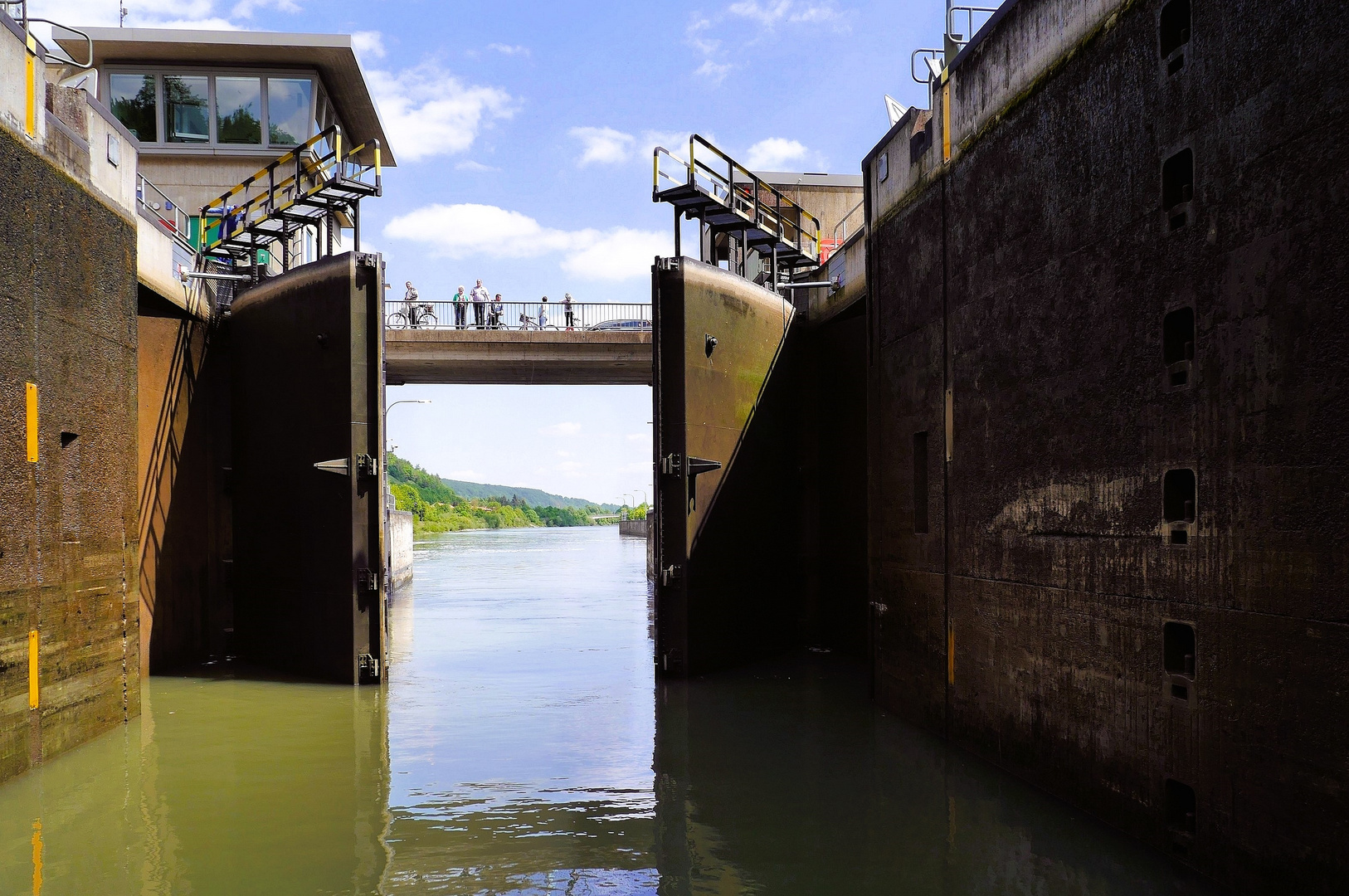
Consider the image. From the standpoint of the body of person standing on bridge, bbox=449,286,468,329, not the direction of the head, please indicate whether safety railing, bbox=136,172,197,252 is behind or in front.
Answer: in front

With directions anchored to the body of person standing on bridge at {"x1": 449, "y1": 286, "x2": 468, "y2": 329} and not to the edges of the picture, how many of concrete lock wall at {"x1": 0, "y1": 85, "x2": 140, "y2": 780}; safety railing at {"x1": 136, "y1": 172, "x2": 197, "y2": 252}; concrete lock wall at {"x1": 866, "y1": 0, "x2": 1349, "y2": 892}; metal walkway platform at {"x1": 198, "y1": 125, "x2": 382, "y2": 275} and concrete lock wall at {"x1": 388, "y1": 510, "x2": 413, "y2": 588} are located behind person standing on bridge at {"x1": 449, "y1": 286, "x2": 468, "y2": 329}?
1

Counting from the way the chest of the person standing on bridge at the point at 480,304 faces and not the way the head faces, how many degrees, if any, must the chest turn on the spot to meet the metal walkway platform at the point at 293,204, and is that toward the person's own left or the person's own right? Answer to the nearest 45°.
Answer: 0° — they already face it

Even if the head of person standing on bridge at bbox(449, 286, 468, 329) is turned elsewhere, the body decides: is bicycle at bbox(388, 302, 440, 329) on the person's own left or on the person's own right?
on the person's own right

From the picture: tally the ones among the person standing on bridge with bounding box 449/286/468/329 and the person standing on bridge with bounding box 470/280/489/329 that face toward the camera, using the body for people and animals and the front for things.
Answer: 2

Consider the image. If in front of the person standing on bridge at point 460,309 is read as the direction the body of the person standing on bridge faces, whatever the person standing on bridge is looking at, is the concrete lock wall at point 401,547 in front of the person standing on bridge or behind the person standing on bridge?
behind

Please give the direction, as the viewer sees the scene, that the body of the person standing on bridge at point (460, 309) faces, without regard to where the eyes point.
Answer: toward the camera

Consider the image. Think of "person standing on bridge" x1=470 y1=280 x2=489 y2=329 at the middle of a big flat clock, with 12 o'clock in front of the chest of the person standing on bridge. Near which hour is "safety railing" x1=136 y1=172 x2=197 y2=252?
The safety railing is roughly at 1 o'clock from the person standing on bridge.

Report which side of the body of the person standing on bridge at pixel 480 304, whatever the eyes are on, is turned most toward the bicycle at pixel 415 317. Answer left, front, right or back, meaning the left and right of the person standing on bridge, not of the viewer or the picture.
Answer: right
